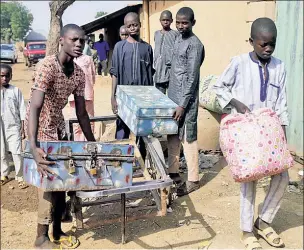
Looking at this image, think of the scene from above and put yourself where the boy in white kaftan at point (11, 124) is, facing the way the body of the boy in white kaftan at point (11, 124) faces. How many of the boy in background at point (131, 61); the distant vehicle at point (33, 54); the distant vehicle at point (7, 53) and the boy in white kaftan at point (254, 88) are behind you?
2

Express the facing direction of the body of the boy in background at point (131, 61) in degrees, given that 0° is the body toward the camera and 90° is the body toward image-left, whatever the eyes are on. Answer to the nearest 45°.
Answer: approximately 0°

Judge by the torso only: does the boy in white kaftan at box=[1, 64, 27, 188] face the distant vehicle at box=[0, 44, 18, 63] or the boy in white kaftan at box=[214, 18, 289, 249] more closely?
the boy in white kaftan

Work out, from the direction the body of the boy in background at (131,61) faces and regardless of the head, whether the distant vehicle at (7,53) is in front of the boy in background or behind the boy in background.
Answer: behind

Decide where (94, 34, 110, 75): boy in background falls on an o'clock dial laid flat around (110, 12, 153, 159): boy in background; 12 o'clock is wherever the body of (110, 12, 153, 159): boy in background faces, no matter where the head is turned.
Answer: (94, 34, 110, 75): boy in background is roughly at 6 o'clock from (110, 12, 153, 159): boy in background.

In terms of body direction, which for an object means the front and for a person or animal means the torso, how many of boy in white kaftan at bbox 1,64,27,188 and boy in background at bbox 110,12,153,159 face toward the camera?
2

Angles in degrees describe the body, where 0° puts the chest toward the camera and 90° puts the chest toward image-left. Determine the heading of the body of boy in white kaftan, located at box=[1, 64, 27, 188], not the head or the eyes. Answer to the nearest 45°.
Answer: approximately 0°

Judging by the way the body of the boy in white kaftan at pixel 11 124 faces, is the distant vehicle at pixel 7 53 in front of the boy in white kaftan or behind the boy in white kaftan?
behind

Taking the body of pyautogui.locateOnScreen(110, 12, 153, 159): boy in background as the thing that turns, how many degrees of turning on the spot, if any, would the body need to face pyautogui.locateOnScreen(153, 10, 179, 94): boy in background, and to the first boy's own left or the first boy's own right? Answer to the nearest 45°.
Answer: approximately 135° to the first boy's own left

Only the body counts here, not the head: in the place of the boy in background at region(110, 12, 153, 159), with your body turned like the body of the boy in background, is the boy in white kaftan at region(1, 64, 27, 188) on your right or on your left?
on your right

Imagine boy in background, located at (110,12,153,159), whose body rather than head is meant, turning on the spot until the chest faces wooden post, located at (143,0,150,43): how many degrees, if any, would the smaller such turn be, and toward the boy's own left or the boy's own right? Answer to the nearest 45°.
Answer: approximately 180°
